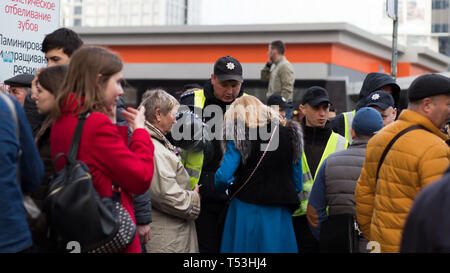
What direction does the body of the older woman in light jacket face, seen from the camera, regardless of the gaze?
to the viewer's right

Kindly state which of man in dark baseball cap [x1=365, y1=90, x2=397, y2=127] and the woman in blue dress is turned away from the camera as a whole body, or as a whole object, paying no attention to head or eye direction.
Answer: the woman in blue dress

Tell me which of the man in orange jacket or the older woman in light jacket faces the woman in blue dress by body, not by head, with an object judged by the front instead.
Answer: the older woman in light jacket

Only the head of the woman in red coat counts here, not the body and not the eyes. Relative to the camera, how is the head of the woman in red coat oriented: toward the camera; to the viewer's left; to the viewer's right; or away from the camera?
to the viewer's right

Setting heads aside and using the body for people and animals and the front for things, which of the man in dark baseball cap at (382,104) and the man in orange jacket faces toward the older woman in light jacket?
the man in dark baseball cap

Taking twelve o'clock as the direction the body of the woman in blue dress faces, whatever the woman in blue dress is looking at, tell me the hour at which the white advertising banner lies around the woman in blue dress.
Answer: The white advertising banner is roughly at 10 o'clock from the woman in blue dress.

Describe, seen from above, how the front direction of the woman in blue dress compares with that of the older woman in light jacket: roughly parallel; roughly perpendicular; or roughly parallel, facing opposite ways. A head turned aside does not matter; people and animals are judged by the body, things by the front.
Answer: roughly perpendicular

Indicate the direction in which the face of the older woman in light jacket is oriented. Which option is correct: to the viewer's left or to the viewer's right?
to the viewer's right

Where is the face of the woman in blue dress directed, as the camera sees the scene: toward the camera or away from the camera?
away from the camera

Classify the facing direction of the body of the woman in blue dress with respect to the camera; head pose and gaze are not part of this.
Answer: away from the camera

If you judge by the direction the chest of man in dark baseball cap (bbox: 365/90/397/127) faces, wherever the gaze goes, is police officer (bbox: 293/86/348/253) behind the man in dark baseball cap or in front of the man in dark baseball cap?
in front

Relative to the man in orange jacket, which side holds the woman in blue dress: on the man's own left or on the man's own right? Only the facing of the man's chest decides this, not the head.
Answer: on the man's own left

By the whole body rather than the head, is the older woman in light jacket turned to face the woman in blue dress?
yes
